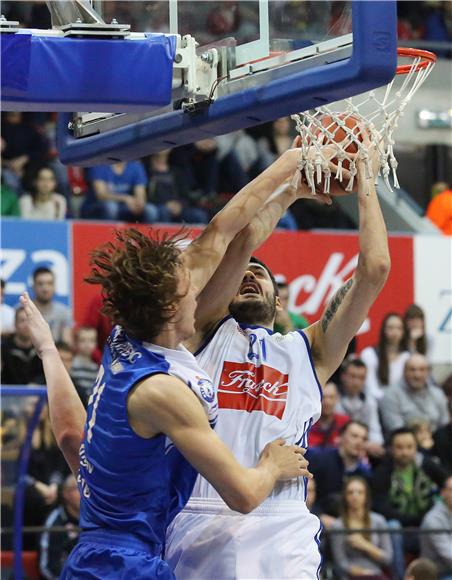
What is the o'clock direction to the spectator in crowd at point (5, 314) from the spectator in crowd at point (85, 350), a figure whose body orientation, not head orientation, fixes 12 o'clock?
the spectator in crowd at point (5, 314) is roughly at 3 o'clock from the spectator in crowd at point (85, 350).

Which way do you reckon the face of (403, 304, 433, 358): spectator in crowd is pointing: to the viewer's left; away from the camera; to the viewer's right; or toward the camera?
toward the camera

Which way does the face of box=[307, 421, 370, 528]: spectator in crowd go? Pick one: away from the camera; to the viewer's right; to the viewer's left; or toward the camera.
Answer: toward the camera

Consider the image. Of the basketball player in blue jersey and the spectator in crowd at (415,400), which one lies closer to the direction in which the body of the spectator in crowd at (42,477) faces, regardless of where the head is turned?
the basketball player in blue jersey

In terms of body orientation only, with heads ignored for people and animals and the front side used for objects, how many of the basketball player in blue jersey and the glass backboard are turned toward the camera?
0

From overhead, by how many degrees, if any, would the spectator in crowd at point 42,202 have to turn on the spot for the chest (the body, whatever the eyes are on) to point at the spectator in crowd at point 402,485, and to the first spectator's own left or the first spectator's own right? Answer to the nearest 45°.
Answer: approximately 45° to the first spectator's own left

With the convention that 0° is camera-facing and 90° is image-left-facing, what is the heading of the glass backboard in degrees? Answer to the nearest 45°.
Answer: approximately 225°

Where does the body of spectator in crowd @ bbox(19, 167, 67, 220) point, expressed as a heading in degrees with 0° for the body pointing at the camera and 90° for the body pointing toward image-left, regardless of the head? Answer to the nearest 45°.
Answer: approximately 0°

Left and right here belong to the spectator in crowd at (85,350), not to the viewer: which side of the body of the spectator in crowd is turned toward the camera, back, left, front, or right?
front

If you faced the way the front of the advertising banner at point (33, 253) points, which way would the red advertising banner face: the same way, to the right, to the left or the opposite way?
the same way

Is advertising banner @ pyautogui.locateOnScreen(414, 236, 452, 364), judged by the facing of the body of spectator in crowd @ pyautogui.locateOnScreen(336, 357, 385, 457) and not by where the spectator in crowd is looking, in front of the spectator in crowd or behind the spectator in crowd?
behind

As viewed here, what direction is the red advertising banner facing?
toward the camera
